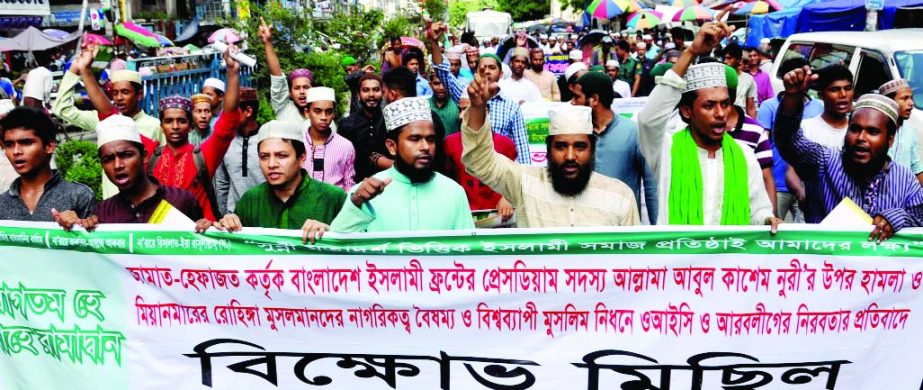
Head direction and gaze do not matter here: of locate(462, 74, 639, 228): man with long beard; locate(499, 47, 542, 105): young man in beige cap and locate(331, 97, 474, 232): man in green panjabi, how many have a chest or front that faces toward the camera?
3

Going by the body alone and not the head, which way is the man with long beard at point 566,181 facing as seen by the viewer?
toward the camera

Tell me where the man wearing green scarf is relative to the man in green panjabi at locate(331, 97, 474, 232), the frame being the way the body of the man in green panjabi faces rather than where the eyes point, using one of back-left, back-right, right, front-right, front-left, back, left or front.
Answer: left

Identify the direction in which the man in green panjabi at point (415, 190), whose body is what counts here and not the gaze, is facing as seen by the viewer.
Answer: toward the camera

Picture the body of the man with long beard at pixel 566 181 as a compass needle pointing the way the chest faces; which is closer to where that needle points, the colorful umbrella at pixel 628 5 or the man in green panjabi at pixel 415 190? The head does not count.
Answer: the man in green panjabi

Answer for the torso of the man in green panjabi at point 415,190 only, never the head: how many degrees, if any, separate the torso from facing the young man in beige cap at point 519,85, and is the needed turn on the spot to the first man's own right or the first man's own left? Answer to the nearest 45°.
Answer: approximately 180°

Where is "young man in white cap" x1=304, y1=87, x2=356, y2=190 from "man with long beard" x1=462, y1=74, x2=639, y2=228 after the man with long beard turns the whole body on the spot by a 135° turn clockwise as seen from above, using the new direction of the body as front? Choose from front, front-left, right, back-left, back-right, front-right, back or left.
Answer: front

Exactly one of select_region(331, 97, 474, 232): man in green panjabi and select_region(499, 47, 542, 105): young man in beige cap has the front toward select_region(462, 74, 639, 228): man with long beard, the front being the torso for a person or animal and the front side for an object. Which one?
the young man in beige cap

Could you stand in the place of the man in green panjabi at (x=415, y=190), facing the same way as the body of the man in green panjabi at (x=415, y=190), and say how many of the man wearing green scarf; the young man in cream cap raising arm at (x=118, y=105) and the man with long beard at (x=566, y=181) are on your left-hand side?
2

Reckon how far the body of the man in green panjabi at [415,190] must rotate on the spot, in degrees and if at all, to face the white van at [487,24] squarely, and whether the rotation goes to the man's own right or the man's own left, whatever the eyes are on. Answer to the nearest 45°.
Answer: approximately 180°

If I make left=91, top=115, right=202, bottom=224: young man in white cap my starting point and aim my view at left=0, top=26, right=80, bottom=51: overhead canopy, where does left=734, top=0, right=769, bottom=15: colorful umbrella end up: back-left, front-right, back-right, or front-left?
front-right

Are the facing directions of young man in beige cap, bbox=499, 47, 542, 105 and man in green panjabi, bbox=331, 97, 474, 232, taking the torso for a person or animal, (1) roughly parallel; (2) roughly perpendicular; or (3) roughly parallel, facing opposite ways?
roughly parallel

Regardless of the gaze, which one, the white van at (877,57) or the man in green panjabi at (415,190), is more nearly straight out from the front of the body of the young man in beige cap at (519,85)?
the man in green panjabi

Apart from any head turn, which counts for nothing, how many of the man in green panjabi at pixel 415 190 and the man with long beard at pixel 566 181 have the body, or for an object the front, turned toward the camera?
2

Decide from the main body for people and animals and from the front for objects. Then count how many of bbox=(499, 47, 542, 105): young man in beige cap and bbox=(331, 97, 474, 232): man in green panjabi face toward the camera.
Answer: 2
